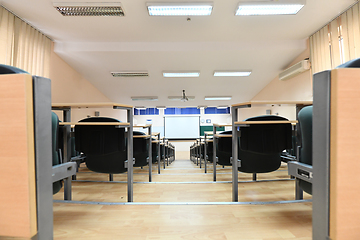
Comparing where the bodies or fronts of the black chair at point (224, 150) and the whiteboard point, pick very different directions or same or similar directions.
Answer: very different directions

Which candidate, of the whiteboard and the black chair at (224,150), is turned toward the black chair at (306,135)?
the whiteboard

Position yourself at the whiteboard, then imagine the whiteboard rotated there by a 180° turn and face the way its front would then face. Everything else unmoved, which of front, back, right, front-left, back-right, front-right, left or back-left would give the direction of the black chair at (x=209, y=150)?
back

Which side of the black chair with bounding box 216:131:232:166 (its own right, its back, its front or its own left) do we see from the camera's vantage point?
back

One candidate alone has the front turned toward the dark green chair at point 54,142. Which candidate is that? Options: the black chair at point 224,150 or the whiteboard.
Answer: the whiteboard

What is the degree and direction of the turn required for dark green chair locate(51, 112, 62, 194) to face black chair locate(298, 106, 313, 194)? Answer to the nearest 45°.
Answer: approximately 90° to its right

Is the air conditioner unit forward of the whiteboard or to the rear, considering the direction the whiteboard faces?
forward

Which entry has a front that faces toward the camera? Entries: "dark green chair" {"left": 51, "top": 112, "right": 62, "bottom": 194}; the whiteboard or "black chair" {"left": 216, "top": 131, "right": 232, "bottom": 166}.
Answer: the whiteboard

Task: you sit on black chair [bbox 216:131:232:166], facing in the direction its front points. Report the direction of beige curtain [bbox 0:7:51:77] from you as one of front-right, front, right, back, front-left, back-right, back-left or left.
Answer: left

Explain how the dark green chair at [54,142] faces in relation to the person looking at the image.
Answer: facing away from the viewer and to the right of the viewer

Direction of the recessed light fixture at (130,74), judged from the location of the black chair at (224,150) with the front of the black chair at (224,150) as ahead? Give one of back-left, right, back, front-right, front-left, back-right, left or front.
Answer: front-left

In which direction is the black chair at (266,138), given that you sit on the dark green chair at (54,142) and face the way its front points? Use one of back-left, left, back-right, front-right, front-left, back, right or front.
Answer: front-right

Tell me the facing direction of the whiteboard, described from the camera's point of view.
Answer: facing the viewer

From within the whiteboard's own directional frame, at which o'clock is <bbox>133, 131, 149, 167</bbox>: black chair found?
The black chair is roughly at 12 o'clock from the whiteboard.

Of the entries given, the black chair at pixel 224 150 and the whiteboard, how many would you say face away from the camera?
1

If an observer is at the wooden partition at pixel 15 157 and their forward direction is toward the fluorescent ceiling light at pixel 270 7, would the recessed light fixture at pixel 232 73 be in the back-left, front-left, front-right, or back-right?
front-left
